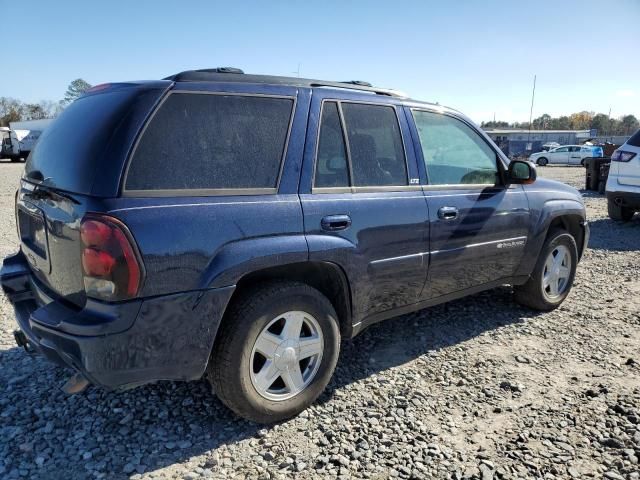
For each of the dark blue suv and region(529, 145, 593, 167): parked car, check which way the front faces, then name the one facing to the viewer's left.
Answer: the parked car

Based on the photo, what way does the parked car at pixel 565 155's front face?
to the viewer's left

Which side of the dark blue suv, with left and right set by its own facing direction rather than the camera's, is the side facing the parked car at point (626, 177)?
front

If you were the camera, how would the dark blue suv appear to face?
facing away from the viewer and to the right of the viewer

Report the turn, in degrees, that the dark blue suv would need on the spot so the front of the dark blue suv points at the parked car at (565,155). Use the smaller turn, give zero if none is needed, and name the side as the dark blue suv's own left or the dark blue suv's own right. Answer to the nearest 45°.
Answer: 0° — it already faces it

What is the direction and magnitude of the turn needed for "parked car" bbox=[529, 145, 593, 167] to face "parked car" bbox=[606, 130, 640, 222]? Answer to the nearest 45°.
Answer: approximately 90° to its left

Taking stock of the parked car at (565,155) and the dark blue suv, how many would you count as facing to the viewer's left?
1

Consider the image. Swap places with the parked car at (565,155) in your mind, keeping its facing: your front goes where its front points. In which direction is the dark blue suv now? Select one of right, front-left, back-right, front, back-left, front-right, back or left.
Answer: left

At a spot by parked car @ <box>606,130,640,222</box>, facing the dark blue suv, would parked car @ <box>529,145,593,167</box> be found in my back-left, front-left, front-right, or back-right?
back-right

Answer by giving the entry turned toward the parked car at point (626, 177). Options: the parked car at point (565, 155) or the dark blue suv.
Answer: the dark blue suv
